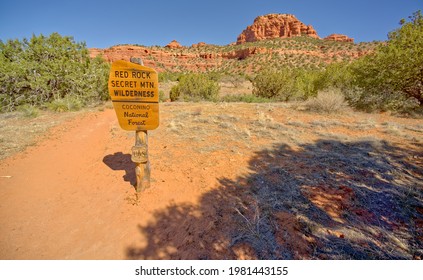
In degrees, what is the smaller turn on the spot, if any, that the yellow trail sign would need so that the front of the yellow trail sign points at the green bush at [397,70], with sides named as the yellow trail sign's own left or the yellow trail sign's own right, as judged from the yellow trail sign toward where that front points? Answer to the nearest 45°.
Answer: approximately 90° to the yellow trail sign's own left

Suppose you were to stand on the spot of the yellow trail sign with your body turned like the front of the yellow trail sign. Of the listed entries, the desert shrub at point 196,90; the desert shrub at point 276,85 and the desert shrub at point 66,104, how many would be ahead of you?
0

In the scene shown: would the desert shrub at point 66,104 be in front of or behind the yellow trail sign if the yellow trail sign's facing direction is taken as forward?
behind

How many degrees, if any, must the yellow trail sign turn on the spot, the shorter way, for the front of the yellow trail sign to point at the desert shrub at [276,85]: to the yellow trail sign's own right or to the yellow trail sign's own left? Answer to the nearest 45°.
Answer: approximately 135° to the yellow trail sign's own left

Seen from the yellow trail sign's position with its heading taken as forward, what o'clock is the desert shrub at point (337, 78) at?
The desert shrub is roughly at 8 o'clock from the yellow trail sign.

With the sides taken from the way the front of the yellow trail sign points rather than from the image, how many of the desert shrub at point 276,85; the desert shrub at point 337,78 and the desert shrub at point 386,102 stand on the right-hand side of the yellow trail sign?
0

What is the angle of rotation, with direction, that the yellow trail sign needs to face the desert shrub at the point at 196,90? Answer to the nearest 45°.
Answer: approximately 180°

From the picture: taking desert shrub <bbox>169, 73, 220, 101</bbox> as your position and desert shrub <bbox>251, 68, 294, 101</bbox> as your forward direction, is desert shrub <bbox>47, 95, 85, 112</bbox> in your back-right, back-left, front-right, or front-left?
back-right

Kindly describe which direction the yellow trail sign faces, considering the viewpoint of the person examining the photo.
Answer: facing the viewer

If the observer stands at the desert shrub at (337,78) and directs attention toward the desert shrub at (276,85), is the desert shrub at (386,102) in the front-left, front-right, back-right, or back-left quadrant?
back-left
